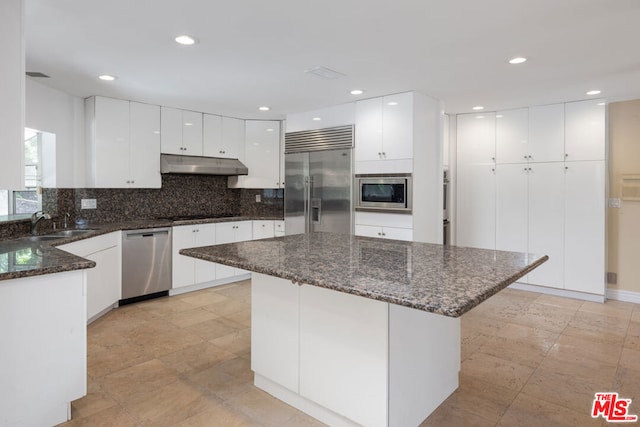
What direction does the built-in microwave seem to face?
toward the camera

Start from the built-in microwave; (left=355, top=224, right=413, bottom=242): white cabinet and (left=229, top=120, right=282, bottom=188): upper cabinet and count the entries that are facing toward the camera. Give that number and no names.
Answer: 3

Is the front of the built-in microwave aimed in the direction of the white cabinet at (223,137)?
no

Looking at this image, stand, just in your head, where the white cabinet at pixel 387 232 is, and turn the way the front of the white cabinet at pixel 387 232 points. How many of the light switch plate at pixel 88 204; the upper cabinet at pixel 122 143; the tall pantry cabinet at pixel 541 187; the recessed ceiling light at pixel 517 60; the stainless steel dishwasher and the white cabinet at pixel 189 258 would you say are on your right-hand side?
4

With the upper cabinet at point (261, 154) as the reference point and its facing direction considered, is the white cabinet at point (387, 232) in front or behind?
in front

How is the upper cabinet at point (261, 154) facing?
toward the camera

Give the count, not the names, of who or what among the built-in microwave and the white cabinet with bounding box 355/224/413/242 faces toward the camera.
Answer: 2

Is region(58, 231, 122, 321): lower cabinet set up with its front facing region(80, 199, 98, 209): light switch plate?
no

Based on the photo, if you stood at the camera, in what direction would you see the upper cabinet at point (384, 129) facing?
facing the viewer and to the left of the viewer

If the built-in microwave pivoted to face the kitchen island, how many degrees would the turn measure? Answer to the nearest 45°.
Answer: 0° — it already faces it

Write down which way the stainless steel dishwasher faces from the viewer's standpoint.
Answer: facing the viewer and to the right of the viewer

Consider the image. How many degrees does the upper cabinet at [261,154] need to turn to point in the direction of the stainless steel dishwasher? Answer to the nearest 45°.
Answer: approximately 45° to its right

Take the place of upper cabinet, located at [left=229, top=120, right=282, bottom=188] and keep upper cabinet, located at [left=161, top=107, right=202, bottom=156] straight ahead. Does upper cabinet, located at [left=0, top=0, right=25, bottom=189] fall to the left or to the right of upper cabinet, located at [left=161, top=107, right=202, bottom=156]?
left

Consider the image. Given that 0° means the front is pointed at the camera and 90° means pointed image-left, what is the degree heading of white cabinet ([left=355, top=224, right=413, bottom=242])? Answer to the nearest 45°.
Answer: approximately 0°
